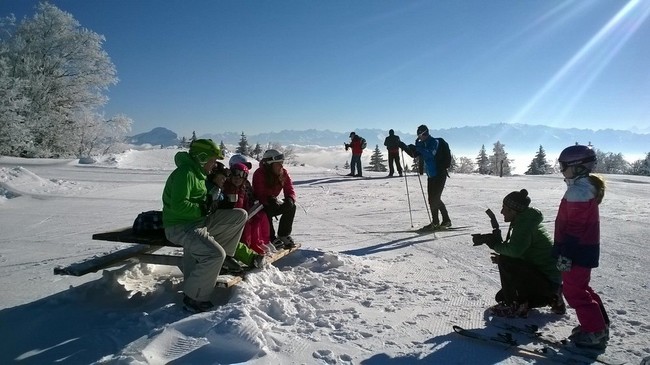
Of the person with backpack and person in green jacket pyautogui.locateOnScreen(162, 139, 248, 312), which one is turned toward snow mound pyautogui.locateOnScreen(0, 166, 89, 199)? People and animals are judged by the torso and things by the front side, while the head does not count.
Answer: the person with backpack

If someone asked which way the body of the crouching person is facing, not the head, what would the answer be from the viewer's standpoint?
to the viewer's left

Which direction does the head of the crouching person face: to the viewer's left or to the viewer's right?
to the viewer's left

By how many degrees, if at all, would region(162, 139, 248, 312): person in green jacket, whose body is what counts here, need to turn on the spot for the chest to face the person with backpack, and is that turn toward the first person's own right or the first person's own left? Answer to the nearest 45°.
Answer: approximately 45° to the first person's own left

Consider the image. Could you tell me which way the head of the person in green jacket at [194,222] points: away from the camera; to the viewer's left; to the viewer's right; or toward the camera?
to the viewer's right

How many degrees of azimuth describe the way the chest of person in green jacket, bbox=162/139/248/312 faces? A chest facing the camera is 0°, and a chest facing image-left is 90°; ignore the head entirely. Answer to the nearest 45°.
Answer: approximately 270°

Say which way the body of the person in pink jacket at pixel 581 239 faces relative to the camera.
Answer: to the viewer's left

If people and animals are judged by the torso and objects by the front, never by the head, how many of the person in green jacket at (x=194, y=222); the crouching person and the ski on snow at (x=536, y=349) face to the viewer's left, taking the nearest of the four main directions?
2

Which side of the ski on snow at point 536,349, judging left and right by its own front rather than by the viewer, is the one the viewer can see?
left

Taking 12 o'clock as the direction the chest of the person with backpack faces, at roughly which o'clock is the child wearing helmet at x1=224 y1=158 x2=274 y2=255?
The child wearing helmet is roughly at 10 o'clock from the person with backpack.

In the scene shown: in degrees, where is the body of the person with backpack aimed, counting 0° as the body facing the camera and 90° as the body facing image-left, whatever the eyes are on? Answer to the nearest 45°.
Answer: approximately 90°

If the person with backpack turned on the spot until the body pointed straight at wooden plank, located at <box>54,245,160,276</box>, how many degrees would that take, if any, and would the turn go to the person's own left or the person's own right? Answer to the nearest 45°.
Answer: approximately 45° to the person's own left
